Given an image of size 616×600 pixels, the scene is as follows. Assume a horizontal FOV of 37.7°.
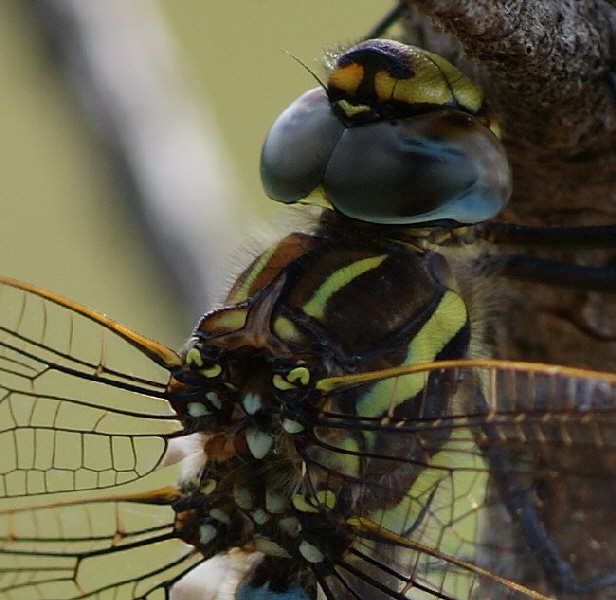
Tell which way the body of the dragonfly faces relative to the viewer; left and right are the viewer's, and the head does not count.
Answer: facing away from the viewer and to the right of the viewer

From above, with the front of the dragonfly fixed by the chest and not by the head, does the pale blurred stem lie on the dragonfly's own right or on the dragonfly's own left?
on the dragonfly's own left
